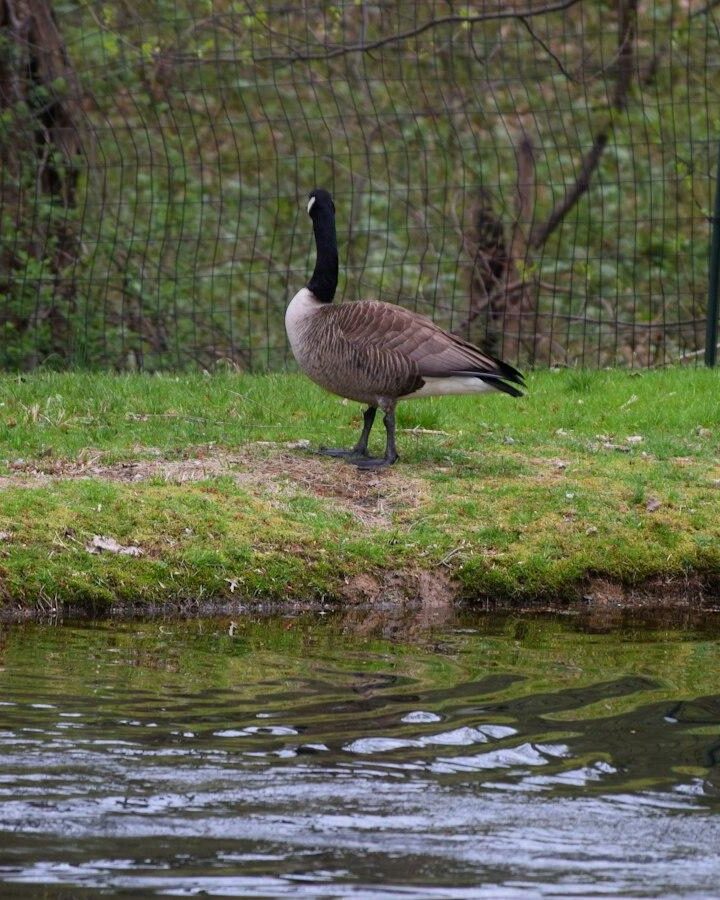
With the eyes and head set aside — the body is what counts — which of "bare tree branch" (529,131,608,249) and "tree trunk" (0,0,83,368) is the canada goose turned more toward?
the tree trunk

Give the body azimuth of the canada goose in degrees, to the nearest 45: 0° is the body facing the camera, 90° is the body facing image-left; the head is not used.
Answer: approximately 90°

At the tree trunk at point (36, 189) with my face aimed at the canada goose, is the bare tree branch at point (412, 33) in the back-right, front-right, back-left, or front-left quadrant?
front-left

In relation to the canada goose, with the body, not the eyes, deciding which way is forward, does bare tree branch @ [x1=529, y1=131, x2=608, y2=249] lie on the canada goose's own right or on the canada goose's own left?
on the canada goose's own right

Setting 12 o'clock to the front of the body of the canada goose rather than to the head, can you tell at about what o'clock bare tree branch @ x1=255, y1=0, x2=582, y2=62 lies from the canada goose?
The bare tree branch is roughly at 3 o'clock from the canada goose.

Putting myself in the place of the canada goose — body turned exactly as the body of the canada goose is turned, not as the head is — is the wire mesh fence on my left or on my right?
on my right

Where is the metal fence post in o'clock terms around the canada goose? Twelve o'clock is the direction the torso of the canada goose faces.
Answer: The metal fence post is roughly at 4 o'clock from the canada goose.

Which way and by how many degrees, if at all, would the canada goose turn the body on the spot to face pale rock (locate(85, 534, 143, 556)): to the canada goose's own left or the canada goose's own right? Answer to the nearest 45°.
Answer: approximately 45° to the canada goose's own left

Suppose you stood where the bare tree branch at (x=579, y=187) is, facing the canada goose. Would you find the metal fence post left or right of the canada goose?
left

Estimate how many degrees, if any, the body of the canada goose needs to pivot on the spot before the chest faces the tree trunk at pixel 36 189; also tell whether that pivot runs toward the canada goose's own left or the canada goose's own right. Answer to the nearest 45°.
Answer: approximately 45° to the canada goose's own right
